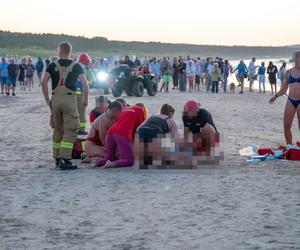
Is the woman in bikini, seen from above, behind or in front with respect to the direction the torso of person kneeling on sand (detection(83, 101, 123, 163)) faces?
in front

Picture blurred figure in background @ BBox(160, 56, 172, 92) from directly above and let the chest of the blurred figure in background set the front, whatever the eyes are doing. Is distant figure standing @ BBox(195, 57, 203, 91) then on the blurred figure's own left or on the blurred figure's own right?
on the blurred figure's own left

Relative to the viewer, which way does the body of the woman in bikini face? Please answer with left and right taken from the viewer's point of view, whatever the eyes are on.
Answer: facing the viewer

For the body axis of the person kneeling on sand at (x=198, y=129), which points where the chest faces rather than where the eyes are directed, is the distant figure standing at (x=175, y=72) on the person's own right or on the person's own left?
on the person's own right

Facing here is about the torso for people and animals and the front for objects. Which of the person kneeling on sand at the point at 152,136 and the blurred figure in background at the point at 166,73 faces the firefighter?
the blurred figure in background

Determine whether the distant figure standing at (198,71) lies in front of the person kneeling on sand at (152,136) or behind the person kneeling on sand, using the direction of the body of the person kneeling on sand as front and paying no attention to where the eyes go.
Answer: in front

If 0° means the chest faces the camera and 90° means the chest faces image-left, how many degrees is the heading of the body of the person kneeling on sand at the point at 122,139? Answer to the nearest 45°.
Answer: approximately 225°

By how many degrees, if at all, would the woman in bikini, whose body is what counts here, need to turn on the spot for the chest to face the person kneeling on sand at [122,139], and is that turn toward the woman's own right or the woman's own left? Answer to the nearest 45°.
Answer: approximately 45° to the woman's own right

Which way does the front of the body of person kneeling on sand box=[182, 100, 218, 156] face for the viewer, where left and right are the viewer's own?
facing the viewer and to the left of the viewer

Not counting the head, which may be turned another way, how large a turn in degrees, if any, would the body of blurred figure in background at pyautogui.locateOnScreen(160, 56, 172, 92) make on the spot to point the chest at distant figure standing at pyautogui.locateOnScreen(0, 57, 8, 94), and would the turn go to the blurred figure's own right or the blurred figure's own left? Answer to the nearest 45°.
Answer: approximately 45° to the blurred figure's own right

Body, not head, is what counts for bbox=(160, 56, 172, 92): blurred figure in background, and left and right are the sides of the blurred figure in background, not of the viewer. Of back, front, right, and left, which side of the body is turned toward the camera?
front

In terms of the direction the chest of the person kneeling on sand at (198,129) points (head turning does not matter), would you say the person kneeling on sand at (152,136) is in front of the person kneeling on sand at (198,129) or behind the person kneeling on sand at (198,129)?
in front

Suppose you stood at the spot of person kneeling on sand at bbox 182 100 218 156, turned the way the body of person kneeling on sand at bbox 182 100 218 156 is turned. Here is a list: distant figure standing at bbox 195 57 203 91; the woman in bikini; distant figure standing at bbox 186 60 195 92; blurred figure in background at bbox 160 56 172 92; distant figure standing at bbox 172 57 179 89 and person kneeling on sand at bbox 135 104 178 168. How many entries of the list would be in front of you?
1

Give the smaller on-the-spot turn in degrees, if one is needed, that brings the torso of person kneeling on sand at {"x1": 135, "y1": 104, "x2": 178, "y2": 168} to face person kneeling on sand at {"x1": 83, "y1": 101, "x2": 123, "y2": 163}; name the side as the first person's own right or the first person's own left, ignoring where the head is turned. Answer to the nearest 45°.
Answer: approximately 90° to the first person's own left
